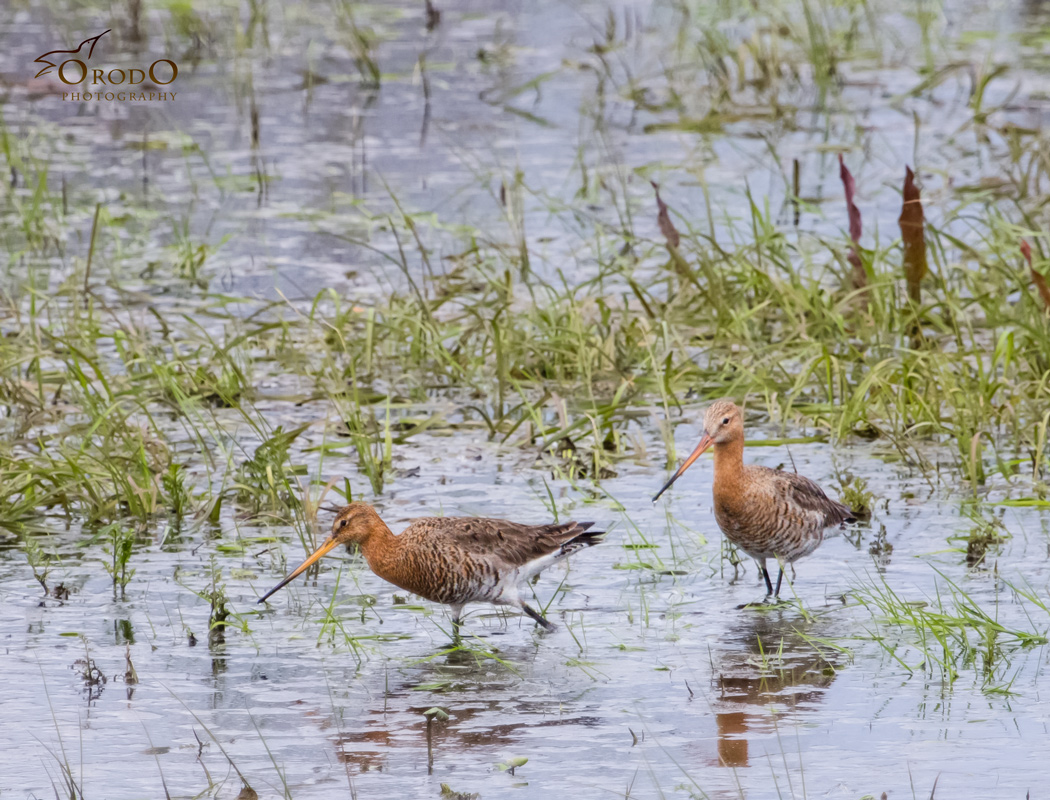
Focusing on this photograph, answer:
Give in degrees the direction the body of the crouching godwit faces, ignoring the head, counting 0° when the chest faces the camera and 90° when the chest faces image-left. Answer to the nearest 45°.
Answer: approximately 90°

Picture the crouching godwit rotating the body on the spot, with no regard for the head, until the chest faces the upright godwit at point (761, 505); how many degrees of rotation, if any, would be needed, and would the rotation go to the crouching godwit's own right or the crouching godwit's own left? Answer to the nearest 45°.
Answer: approximately 180°

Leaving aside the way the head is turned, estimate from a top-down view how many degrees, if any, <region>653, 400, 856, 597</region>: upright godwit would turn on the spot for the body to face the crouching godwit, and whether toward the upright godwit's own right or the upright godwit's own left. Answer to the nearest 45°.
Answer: approximately 45° to the upright godwit's own right
